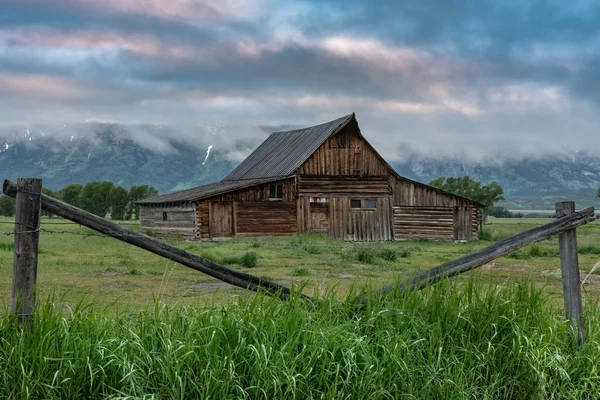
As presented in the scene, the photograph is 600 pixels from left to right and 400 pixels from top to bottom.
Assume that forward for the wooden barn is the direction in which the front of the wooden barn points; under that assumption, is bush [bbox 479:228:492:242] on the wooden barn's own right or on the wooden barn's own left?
on the wooden barn's own left

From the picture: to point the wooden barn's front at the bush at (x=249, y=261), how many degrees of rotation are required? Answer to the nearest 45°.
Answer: approximately 45° to its right

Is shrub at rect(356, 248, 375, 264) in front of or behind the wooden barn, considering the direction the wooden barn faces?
in front

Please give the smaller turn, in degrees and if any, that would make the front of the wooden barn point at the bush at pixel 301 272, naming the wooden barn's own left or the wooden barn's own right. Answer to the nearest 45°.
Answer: approximately 45° to the wooden barn's own right

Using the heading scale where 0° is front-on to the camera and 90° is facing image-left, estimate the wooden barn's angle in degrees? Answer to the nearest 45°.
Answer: approximately 315°
